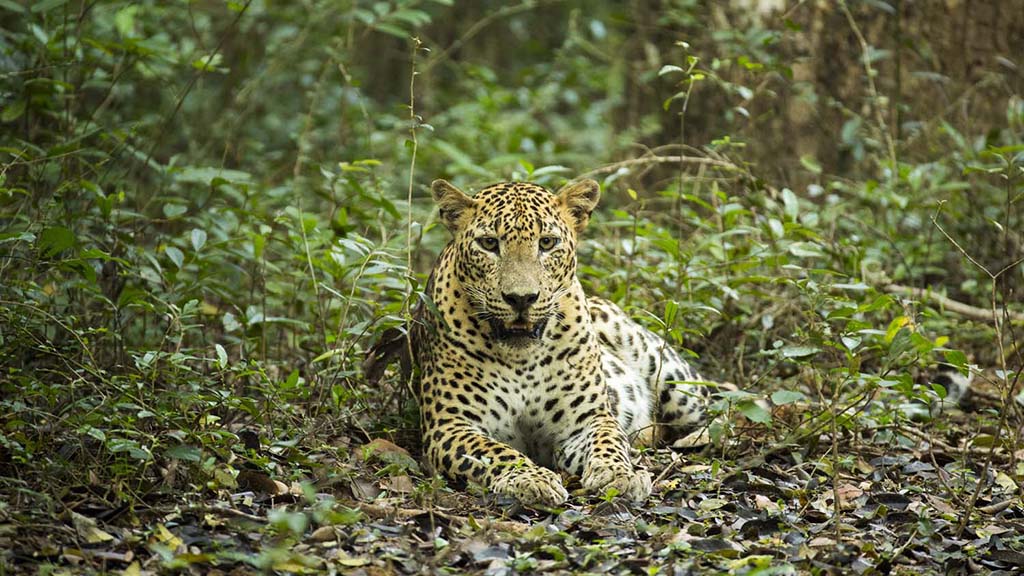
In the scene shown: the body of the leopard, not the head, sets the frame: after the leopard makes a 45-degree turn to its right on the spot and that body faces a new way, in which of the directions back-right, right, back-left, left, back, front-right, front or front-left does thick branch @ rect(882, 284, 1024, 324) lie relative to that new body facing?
back

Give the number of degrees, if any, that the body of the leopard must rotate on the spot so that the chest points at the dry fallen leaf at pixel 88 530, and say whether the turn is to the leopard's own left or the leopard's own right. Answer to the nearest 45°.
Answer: approximately 45° to the leopard's own right

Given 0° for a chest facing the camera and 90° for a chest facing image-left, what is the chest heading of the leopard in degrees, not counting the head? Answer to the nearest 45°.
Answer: approximately 0°
